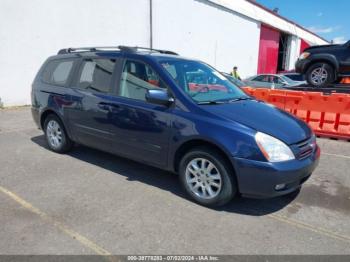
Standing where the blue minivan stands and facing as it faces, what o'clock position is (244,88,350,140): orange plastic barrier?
The orange plastic barrier is roughly at 9 o'clock from the blue minivan.

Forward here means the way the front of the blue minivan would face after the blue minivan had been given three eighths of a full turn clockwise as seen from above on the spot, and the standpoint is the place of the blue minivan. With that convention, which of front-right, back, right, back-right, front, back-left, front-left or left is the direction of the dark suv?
back-right

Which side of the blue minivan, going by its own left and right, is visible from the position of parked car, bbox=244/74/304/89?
left

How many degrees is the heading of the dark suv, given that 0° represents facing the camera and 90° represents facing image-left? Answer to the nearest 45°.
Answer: approximately 90°

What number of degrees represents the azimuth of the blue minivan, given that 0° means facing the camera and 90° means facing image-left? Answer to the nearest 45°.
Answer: approximately 315°

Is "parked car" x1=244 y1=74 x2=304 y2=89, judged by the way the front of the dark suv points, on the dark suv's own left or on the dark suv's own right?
on the dark suv's own right
